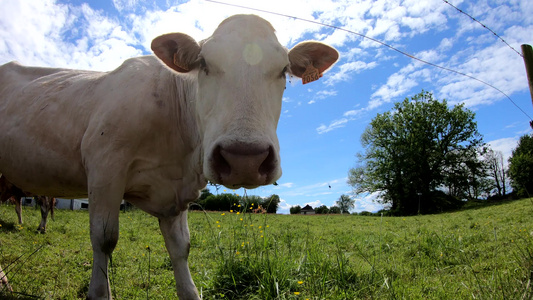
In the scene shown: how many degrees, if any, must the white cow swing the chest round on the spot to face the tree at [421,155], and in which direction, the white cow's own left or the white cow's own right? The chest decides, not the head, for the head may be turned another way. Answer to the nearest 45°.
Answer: approximately 90° to the white cow's own left

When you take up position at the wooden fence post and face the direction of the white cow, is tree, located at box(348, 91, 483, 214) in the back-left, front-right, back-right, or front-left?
back-right

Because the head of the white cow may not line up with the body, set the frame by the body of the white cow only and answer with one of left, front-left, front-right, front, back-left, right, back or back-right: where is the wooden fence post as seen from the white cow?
front-left

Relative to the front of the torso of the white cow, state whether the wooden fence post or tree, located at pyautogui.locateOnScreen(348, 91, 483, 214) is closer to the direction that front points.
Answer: the wooden fence post
